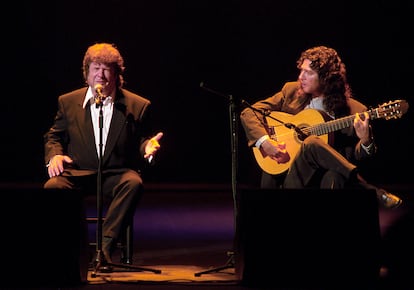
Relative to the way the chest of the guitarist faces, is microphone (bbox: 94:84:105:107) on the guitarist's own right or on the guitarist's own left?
on the guitarist's own right

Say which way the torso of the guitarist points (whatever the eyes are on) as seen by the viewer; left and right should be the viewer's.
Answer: facing the viewer

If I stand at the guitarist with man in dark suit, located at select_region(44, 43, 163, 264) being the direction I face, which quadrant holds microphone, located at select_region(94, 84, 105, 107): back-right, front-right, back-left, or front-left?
front-left

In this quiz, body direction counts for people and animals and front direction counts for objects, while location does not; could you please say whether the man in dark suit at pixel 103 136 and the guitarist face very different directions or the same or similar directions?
same or similar directions

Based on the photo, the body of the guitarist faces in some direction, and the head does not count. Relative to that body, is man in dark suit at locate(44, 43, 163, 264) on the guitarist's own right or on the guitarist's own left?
on the guitarist's own right

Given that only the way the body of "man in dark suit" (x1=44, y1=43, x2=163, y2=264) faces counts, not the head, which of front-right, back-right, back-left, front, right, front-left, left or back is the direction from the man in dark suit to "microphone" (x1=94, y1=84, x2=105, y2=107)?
front

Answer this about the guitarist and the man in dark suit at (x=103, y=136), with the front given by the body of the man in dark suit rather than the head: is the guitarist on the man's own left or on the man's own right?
on the man's own left

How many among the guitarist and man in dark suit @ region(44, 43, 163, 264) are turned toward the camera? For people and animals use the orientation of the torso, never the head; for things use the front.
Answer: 2

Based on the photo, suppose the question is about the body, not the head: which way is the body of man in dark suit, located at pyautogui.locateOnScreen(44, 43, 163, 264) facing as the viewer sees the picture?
toward the camera
